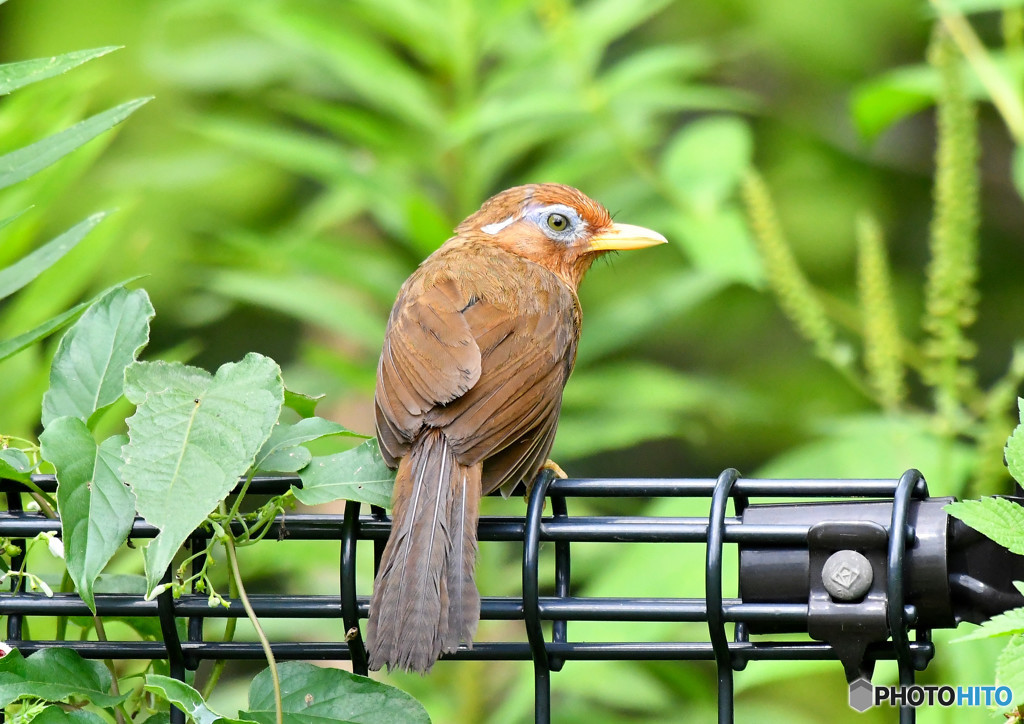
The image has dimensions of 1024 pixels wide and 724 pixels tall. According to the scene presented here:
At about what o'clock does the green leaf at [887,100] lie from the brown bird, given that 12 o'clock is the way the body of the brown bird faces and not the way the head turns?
The green leaf is roughly at 12 o'clock from the brown bird.

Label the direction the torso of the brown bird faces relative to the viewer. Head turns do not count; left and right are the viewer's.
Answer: facing away from the viewer and to the right of the viewer

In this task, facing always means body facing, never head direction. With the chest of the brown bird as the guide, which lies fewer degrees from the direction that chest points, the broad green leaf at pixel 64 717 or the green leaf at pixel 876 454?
the green leaf

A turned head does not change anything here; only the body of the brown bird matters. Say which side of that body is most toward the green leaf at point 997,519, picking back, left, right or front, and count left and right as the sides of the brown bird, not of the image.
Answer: right

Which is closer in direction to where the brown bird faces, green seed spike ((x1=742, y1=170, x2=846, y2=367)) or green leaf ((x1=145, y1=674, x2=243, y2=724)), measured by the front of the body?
the green seed spike

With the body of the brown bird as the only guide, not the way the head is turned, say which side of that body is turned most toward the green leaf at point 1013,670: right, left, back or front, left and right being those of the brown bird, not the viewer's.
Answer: right

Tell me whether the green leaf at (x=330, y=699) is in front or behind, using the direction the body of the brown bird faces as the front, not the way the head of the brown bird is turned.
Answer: behind

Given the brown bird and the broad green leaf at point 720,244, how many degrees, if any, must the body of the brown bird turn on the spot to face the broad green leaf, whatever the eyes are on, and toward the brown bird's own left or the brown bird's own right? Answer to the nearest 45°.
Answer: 0° — it already faces it
